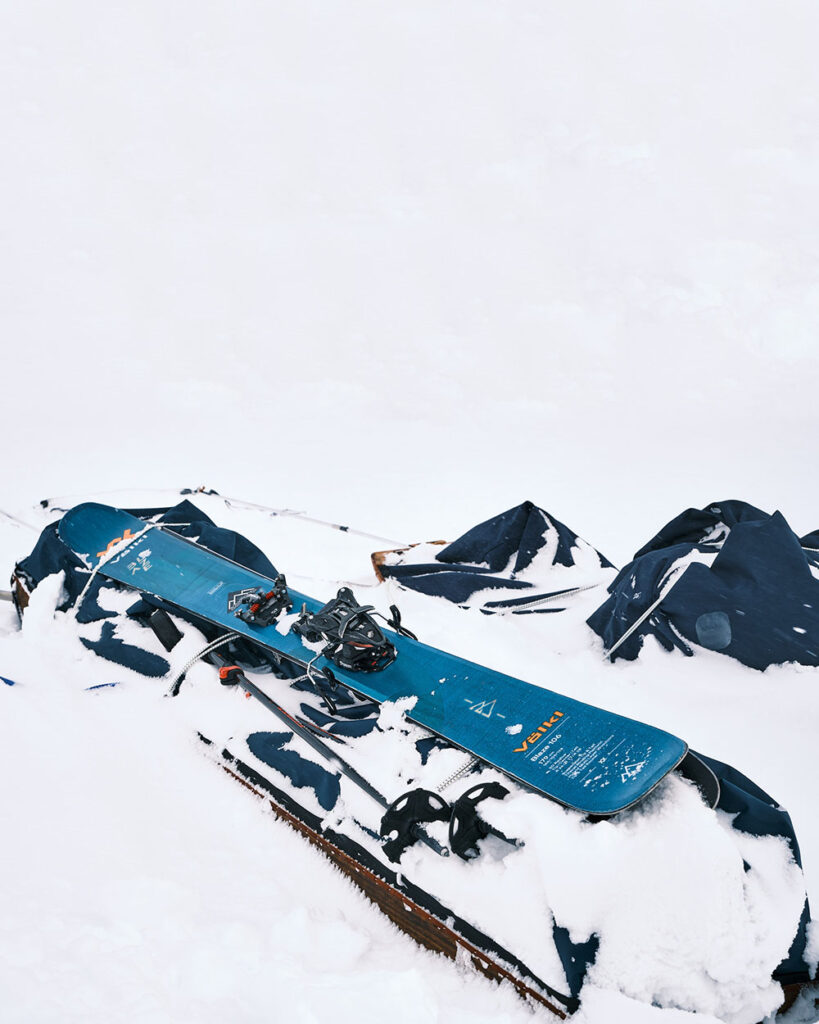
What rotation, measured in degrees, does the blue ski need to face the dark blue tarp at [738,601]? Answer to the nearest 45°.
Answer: approximately 90° to its right

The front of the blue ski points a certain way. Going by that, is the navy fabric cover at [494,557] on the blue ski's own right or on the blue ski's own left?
on the blue ski's own right

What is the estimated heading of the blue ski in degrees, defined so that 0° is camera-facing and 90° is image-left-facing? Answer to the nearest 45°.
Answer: approximately 135°
